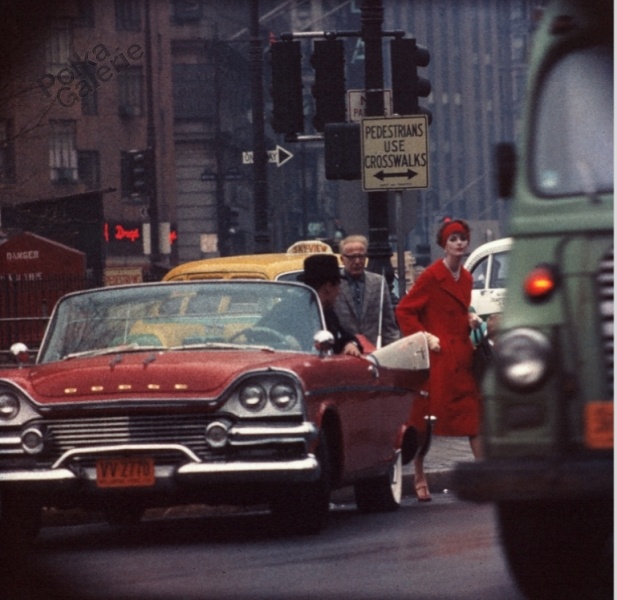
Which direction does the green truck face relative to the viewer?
toward the camera

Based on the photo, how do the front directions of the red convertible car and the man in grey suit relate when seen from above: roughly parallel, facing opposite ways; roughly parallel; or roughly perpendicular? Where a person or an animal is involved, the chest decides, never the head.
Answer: roughly parallel

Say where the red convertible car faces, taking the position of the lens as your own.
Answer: facing the viewer and to the left of the viewer

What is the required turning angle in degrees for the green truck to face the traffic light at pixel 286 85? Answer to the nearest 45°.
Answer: approximately 180°

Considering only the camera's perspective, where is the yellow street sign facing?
facing the viewer
